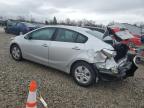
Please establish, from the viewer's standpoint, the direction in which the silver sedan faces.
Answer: facing away from the viewer and to the left of the viewer
